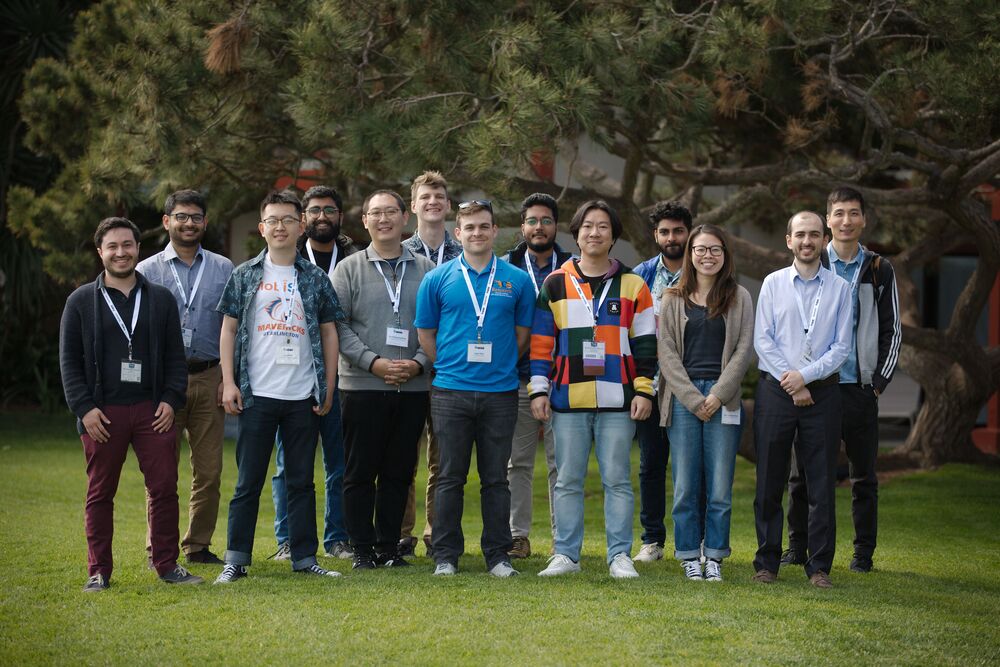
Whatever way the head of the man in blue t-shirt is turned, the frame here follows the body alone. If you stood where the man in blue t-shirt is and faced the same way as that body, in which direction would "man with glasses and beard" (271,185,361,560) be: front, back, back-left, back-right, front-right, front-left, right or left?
back-right

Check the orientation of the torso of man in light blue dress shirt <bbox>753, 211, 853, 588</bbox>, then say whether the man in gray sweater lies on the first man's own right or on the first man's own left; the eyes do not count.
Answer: on the first man's own right

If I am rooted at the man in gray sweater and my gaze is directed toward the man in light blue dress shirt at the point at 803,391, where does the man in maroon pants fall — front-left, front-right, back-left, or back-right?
back-right

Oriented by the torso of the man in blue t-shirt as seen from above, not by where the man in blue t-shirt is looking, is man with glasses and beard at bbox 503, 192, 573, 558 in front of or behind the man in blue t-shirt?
behind

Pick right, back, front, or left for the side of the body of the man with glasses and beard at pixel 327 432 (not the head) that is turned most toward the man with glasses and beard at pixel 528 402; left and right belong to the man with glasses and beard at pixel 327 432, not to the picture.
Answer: left
